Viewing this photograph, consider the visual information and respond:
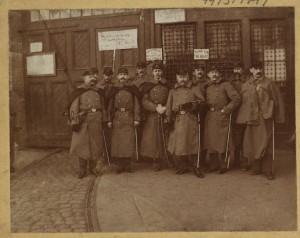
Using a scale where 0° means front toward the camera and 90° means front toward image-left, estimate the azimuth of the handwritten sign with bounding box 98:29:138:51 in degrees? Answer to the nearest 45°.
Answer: approximately 0°

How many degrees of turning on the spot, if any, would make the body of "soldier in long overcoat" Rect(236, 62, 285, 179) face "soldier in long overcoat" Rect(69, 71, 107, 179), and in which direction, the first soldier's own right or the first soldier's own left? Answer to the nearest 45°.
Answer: approximately 90° to the first soldier's own right

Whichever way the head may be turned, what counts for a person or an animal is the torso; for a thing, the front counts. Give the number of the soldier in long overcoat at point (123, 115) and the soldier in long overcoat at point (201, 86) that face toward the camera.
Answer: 2
